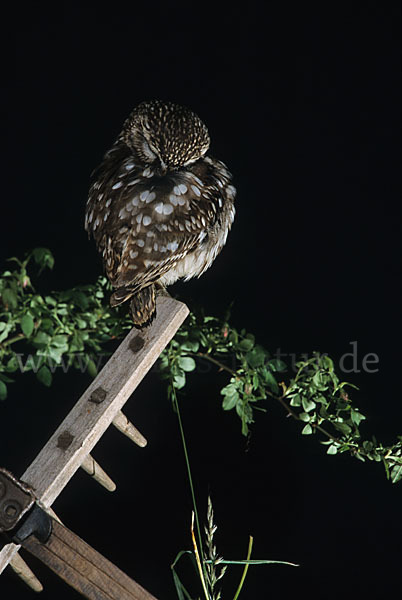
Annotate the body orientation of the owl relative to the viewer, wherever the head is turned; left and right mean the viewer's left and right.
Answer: facing away from the viewer and to the right of the viewer
